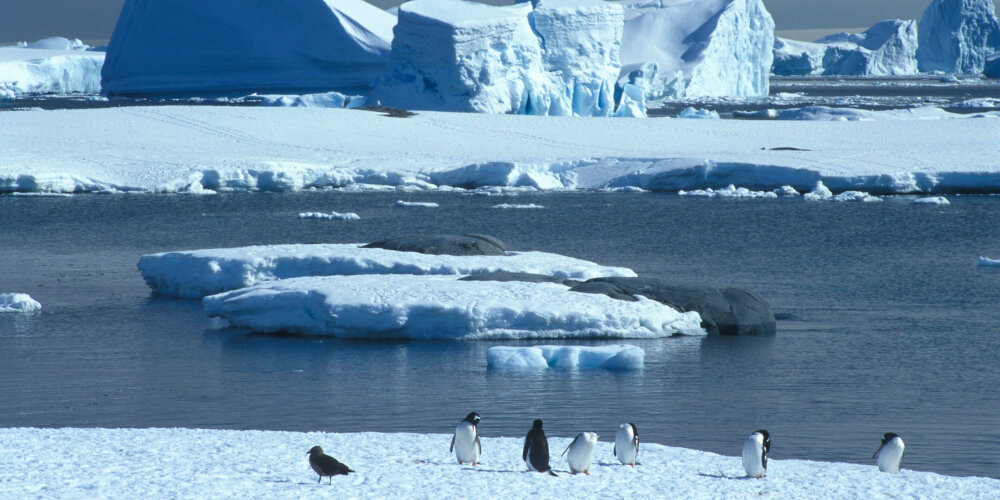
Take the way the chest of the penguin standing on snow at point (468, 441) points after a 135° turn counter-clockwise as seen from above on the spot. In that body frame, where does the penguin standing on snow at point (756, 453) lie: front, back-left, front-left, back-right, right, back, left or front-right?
front-right

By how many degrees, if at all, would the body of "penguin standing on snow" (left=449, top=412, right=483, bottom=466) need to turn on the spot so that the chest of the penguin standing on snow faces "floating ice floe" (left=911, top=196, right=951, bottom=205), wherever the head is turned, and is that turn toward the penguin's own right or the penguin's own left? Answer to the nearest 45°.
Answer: approximately 135° to the penguin's own left

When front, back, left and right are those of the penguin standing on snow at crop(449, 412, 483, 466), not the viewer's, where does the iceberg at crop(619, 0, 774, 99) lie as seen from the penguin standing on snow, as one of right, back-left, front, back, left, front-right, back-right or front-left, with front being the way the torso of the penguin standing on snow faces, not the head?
back

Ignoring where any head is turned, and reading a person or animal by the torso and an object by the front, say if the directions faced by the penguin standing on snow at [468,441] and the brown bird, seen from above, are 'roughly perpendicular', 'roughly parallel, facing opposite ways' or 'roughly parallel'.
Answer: roughly perpendicular

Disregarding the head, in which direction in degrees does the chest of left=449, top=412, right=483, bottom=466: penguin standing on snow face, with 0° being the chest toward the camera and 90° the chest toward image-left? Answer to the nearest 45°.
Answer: approximately 0°

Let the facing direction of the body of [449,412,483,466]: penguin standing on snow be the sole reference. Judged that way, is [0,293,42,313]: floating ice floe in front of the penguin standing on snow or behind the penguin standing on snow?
behind

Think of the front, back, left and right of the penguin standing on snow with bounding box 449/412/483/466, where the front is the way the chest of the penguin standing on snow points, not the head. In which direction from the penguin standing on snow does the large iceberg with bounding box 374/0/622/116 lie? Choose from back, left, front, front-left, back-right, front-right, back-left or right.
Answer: back
